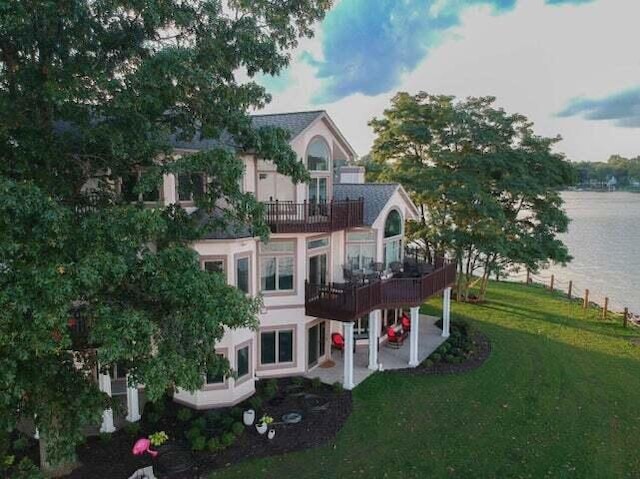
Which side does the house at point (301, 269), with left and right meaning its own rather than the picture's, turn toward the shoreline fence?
left

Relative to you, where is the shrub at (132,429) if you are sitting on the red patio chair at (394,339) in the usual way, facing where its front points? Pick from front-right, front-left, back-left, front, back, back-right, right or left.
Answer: right

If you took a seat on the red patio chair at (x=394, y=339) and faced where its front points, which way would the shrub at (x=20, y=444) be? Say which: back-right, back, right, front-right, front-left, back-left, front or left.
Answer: right

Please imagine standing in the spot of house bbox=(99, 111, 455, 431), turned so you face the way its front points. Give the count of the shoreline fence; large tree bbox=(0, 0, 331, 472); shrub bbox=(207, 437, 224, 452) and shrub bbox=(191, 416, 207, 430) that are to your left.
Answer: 1

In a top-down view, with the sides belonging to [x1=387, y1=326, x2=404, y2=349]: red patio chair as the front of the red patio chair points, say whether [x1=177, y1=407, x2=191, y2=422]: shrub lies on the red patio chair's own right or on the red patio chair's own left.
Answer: on the red patio chair's own right

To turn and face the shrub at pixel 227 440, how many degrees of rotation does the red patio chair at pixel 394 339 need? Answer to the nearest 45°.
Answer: approximately 90° to its right

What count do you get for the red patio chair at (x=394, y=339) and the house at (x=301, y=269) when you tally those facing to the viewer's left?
0

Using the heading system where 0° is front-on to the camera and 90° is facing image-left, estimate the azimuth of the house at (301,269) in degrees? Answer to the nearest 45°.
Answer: approximately 315°

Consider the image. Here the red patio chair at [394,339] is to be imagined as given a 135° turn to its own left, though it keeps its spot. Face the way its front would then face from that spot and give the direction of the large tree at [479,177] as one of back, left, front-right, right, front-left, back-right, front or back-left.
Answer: front-right

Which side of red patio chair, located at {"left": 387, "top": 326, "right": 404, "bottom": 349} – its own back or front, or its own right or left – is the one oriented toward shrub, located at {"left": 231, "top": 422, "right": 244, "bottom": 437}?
right

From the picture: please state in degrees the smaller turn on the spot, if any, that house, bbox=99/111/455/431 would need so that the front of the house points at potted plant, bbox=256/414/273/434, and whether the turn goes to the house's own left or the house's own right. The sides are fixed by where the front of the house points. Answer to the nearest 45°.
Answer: approximately 45° to the house's own right

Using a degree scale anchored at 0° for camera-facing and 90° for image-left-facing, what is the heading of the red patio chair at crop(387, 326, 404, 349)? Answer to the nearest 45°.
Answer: approximately 315°

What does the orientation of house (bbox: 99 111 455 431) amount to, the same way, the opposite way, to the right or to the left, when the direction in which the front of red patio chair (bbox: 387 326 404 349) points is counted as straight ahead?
the same way
